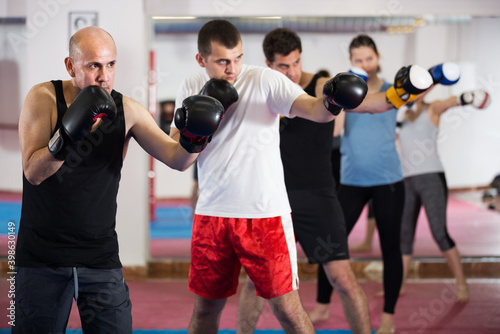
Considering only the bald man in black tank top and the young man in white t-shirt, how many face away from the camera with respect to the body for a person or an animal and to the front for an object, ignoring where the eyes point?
0

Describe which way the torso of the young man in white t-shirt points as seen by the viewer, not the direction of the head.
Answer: toward the camera

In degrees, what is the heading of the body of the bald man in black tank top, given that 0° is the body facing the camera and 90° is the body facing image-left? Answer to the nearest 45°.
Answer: approximately 315°

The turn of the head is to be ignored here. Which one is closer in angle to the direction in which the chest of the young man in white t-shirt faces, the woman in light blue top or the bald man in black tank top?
the bald man in black tank top

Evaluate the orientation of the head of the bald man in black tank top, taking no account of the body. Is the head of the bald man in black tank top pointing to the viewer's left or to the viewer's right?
to the viewer's right

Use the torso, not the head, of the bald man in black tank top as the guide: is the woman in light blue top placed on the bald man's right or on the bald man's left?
on the bald man's left
